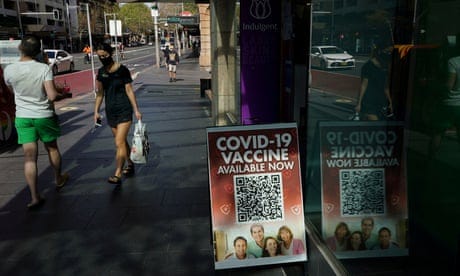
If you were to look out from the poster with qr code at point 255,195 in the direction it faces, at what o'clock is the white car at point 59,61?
The white car is roughly at 5 o'clock from the poster with qr code.

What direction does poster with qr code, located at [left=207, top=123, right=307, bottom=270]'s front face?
toward the camera

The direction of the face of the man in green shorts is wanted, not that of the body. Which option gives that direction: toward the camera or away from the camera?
away from the camera

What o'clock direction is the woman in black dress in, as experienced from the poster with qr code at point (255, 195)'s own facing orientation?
The woman in black dress is roughly at 5 o'clock from the poster with qr code.

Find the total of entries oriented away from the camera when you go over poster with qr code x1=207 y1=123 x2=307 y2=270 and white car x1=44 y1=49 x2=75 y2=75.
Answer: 0

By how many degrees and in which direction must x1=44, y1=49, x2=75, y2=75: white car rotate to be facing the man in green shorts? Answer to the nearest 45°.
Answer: approximately 45° to its left
